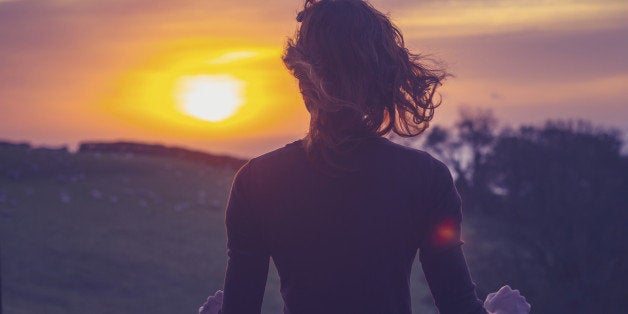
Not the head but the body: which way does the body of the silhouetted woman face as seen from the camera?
away from the camera
